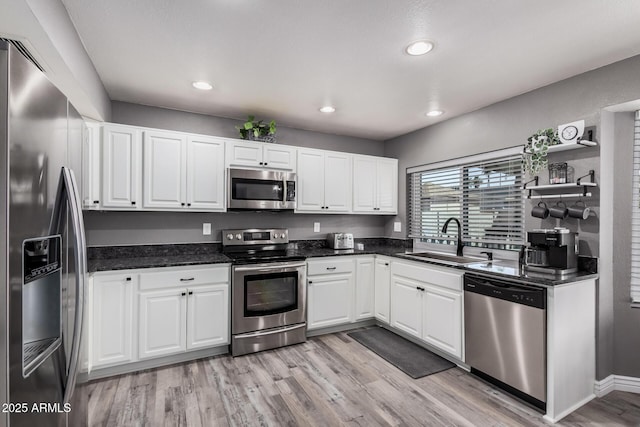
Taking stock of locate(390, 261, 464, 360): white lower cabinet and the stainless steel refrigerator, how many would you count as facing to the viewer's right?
1

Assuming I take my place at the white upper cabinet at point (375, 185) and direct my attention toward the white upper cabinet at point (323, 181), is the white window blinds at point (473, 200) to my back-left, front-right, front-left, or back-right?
back-left

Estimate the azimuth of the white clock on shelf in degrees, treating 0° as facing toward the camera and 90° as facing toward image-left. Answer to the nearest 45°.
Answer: approximately 45°

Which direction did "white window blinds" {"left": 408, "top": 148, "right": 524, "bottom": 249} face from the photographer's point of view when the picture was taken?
facing the viewer and to the left of the viewer

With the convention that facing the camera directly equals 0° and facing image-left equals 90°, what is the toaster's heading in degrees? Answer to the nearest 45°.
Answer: approximately 315°

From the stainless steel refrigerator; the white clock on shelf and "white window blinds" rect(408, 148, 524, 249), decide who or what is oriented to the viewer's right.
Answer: the stainless steel refrigerator

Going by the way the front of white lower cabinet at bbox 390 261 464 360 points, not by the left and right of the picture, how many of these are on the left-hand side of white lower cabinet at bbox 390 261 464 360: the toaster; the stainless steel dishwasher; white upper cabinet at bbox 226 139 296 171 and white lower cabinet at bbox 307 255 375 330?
1

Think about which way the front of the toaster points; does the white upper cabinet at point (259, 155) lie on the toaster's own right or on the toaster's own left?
on the toaster's own right

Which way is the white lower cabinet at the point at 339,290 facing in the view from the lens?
facing the viewer and to the right of the viewer

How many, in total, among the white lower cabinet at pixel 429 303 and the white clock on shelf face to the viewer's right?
0

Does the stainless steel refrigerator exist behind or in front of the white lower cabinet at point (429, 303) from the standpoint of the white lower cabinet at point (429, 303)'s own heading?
in front

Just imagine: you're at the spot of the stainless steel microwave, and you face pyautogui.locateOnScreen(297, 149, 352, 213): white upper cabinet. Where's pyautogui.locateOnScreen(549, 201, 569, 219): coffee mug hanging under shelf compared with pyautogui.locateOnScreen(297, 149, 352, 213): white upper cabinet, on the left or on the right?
right

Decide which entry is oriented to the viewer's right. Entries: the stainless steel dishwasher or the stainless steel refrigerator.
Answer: the stainless steel refrigerator

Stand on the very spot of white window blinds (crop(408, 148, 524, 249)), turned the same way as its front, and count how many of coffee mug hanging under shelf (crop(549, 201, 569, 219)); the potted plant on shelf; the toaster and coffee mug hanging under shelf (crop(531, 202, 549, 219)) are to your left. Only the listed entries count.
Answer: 3
